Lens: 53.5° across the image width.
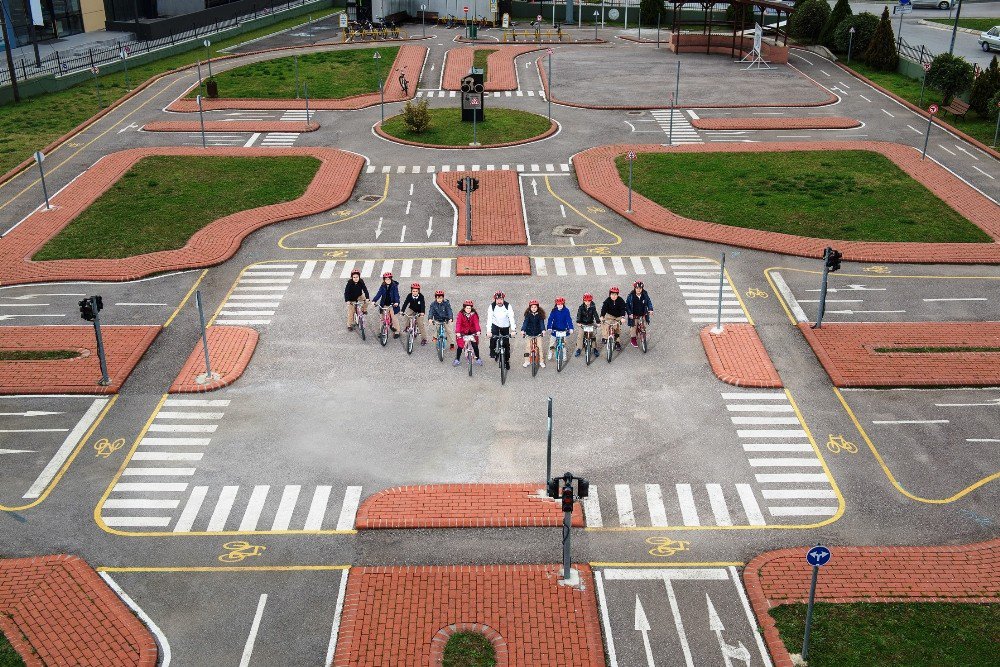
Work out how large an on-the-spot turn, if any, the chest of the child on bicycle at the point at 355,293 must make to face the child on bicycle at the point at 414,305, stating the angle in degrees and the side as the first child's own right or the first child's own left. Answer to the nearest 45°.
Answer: approximately 45° to the first child's own left

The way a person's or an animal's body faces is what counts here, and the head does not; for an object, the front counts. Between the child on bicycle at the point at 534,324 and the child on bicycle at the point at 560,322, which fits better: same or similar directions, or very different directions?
same or similar directions

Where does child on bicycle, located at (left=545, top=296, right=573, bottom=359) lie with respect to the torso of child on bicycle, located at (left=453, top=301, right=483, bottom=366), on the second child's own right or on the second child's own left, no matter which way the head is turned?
on the second child's own left

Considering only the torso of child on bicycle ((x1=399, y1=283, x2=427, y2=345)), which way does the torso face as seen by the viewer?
toward the camera

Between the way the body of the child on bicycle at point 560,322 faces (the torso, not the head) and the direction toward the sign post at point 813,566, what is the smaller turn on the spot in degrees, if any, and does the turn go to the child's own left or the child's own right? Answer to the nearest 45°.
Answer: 0° — they already face it

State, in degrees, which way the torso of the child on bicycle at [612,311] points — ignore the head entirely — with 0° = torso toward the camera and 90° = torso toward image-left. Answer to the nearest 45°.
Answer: approximately 0°

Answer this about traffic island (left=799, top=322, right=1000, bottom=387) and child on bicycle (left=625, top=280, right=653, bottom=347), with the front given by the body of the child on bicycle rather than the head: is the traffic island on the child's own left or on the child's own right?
on the child's own left

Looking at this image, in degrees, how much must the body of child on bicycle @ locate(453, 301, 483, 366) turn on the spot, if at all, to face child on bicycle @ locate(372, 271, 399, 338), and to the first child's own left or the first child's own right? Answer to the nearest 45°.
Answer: approximately 135° to the first child's own right

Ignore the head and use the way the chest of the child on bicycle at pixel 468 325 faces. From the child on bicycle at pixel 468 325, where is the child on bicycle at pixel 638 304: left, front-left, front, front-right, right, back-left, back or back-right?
left

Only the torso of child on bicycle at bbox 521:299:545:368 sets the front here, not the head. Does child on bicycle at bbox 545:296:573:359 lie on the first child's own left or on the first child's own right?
on the first child's own left

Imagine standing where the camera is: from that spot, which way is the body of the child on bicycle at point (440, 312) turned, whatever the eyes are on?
toward the camera

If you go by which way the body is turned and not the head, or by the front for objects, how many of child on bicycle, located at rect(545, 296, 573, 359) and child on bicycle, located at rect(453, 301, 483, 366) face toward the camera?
2

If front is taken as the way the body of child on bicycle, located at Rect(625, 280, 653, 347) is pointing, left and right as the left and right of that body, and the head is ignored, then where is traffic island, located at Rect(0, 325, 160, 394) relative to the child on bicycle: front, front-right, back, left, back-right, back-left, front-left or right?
right

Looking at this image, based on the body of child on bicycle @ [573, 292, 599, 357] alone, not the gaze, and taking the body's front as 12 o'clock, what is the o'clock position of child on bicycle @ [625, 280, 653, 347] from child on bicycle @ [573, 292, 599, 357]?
child on bicycle @ [625, 280, 653, 347] is roughly at 8 o'clock from child on bicycle @ [573, 292, 599, 357].

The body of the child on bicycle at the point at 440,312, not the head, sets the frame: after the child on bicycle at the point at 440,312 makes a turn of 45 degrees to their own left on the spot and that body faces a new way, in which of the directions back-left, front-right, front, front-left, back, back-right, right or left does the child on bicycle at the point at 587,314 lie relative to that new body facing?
front-left

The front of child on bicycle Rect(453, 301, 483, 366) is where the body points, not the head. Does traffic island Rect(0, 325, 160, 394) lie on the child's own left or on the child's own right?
on the child's own right

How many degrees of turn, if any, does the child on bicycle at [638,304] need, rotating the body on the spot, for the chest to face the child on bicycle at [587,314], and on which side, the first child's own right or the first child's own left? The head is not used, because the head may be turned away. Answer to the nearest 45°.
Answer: approximately 45° to the first child's own right

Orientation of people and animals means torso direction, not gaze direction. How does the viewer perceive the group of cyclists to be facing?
facing the viewer

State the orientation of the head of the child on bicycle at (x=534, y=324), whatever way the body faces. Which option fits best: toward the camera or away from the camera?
toward the camera

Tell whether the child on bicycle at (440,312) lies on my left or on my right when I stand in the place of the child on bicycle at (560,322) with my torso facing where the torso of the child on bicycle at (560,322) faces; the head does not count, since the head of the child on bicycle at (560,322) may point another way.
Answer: on my right
